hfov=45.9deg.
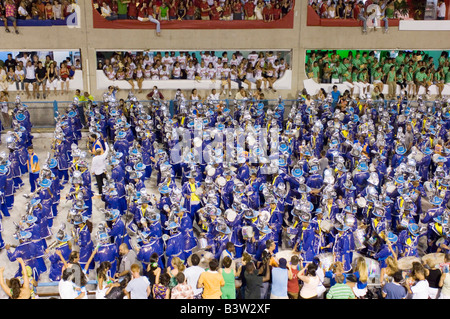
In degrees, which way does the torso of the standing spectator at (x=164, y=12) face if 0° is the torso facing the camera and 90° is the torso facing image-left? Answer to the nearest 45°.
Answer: approximately 0°

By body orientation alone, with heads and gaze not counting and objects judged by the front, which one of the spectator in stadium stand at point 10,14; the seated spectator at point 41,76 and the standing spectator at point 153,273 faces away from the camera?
the standing spectator at point 153,273

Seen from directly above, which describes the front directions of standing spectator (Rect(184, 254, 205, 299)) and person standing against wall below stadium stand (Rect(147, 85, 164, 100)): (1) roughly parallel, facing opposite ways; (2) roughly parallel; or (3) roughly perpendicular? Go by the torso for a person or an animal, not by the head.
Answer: roughly parallel, facing opposite ways

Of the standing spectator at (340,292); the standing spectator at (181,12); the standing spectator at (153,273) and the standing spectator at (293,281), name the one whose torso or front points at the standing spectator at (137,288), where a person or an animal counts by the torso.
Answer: the standing spectator at (181,12)

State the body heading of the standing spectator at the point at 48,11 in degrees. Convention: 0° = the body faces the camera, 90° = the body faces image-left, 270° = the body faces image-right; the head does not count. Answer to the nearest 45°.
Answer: approximately 0°

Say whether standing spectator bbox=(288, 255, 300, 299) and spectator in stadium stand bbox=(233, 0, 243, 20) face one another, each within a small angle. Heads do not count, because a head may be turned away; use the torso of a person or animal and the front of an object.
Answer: yes

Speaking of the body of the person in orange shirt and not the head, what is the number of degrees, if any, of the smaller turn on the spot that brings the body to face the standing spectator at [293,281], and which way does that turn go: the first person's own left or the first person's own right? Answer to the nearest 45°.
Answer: approximately 90° to the first person's own right

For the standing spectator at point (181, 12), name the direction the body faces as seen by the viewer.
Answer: toward the camera

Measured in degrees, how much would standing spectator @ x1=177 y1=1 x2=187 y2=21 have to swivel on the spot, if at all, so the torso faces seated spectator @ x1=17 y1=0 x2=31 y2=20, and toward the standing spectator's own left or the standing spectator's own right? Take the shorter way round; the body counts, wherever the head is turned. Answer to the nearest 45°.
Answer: approximately 90° to the standing spectator's own right

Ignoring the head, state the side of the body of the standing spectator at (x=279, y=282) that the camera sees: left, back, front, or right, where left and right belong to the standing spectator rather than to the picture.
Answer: back

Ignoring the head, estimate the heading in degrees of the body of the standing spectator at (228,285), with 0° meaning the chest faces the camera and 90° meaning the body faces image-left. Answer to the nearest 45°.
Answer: approximately 180°

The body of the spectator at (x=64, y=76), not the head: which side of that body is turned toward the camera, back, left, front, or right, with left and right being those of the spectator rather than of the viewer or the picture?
front

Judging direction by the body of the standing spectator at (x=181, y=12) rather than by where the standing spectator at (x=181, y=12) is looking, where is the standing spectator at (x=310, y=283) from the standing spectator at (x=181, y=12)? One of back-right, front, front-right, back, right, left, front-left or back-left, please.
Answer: front

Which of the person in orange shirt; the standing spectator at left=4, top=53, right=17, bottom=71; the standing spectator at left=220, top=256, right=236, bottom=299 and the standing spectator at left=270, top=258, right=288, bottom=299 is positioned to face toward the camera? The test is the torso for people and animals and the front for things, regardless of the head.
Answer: the standing spectator at left=4, top=53, right=17, bottom=71

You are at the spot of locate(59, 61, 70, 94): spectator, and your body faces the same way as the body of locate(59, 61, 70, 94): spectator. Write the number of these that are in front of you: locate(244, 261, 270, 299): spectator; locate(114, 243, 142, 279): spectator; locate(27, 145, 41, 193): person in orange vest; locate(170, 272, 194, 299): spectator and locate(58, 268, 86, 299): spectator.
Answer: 5

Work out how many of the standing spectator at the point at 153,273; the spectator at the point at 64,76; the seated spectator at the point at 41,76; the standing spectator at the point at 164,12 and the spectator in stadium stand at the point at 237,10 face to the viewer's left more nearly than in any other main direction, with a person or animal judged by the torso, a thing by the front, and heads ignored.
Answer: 0

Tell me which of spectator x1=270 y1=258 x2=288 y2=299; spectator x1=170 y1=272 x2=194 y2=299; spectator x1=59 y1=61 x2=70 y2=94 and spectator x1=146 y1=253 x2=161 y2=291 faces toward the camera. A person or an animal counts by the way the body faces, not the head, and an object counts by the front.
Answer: spectator x1=59 y1=61 x2=70 y2=94

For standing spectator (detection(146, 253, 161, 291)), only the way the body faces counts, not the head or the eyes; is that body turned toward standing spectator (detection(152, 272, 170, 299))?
no

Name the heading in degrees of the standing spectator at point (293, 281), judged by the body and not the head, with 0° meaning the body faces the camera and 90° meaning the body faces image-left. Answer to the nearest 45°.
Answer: approximately 180°

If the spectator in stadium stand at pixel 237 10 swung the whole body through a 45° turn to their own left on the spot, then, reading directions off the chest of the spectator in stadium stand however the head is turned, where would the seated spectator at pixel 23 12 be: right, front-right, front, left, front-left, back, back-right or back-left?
back-right
